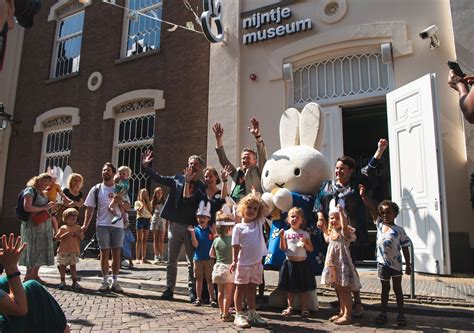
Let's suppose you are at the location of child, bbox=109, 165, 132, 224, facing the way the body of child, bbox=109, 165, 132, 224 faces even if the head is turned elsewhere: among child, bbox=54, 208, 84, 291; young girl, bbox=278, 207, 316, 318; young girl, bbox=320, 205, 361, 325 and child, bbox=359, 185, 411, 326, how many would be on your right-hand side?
1

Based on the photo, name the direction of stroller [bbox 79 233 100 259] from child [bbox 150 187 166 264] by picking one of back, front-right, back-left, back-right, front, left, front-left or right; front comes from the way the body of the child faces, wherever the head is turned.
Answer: back-right

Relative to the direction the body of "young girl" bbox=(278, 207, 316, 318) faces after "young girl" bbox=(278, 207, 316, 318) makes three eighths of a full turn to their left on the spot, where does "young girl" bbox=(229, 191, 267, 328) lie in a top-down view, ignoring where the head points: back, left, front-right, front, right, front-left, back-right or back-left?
back

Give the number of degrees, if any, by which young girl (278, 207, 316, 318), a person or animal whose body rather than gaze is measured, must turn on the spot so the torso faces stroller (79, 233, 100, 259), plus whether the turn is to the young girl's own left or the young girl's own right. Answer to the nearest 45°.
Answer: approximately 135° to the young girl's own right

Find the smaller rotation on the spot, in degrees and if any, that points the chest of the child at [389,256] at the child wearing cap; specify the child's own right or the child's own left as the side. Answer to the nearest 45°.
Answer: approximately 45° to the child's own right

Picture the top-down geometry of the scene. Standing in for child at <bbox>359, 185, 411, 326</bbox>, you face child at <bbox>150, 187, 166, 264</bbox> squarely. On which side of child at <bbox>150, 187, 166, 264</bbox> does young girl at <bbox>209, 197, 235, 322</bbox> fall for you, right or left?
left

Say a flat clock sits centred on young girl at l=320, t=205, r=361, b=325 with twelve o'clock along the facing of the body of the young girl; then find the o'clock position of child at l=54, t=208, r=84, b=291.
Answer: The child is roughly at 2 o'clock from the young girl.

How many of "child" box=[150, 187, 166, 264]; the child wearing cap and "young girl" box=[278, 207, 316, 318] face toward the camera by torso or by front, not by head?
3

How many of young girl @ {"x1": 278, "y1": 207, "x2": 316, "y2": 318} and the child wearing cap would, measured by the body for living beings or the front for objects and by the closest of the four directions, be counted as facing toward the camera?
2

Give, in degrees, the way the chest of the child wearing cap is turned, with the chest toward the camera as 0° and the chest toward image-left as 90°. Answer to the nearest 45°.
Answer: approximately 0°

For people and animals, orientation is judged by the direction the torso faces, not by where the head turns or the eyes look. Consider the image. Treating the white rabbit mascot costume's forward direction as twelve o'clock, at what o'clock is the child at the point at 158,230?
The child is roughly at 3 o'clock from the white rabbit mascot costume.

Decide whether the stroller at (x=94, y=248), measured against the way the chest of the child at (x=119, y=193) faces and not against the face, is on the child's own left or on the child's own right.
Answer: on the child's own right

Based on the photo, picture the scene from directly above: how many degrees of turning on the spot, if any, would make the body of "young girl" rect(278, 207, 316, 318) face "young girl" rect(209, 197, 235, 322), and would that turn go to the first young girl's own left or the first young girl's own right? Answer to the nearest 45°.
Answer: approximately 90° to the first young girl's own right

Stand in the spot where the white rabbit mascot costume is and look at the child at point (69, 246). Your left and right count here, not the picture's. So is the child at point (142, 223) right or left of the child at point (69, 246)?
right
